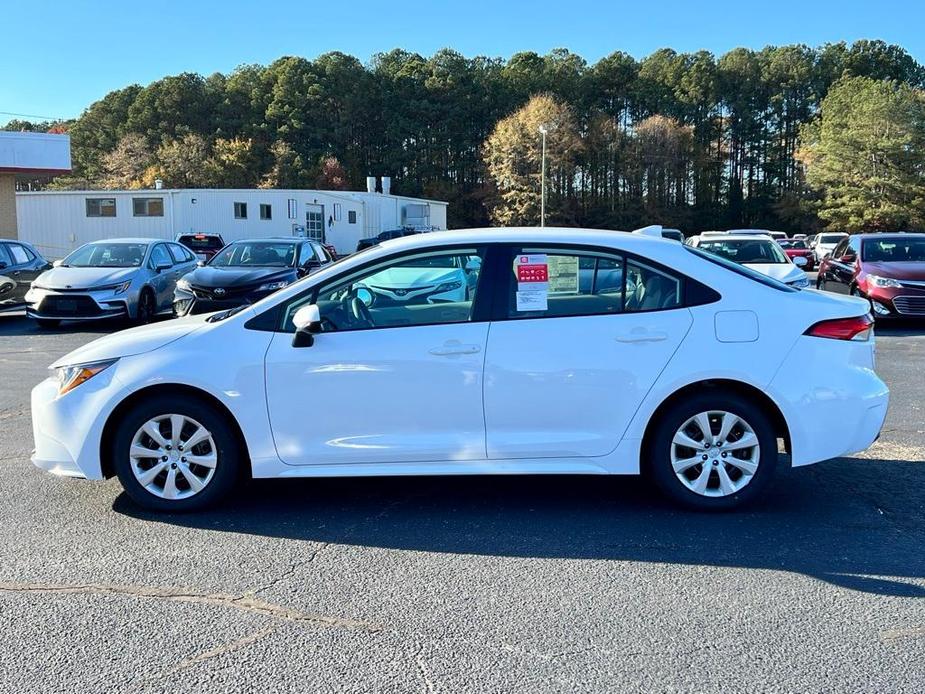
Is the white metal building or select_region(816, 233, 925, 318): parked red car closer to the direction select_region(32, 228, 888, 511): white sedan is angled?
the white metal building

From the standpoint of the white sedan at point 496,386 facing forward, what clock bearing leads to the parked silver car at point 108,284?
The parked silver car is roughly at 2 o'clock from the white sedan.

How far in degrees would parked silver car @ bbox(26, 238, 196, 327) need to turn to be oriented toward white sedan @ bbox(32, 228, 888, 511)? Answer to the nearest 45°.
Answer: approximately 45° to its left

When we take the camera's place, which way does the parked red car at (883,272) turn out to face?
facing the viewer and to the right of the viewer

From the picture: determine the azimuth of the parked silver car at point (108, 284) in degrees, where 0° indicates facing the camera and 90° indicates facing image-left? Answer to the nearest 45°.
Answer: approximately 45°

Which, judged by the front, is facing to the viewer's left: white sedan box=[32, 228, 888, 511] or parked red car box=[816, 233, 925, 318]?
the white sedan

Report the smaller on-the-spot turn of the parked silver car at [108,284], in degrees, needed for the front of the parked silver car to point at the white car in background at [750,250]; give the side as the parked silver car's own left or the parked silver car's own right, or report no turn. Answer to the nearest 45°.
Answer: approximately 135° to the parked silver car's own left

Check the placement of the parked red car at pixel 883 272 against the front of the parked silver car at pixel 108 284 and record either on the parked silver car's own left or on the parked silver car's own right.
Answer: on the parked silver car's own left

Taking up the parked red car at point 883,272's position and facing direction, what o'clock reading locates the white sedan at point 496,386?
The white sedan is roughly at 2 o'clock from the parked red car.

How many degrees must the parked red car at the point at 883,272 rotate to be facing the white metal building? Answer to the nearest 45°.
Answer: approximately 180°

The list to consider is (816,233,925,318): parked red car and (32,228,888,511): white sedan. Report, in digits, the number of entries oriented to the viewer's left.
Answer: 1

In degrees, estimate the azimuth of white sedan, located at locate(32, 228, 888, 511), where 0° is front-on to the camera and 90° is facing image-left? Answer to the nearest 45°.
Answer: approximately 90°
